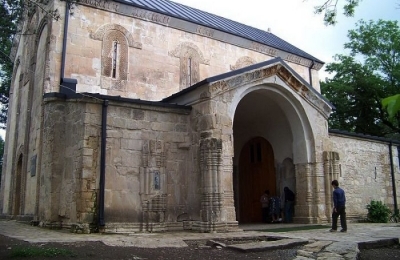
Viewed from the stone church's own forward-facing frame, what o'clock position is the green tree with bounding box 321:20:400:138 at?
The green tree is roughly at 9 o'clock from the stone church.

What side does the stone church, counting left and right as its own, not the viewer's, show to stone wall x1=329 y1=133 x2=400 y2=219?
left

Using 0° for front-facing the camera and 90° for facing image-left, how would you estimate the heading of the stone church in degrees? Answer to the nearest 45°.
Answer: approximately 315°
